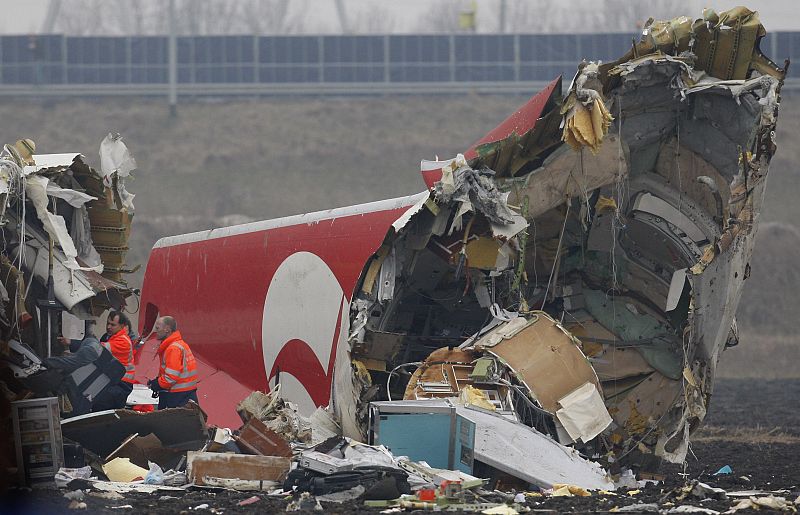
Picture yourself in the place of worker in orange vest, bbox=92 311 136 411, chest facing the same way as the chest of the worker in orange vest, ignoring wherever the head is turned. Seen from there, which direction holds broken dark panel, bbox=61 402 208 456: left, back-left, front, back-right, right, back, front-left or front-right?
left

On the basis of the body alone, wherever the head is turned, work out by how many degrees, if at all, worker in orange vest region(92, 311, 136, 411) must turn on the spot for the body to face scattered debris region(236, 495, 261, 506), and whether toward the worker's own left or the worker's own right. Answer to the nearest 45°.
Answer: approximately 90° to the worker's own left

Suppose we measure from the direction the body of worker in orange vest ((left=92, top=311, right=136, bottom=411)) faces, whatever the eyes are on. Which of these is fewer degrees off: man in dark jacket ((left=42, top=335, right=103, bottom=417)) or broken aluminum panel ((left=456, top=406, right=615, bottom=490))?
the man in dark jacket

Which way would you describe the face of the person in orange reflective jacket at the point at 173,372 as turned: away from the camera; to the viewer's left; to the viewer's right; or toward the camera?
to the viewer's left

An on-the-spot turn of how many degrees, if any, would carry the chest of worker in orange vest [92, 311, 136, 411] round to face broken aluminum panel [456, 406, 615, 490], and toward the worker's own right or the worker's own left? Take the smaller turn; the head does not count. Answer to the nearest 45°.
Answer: approximately 135° to the worker's own left

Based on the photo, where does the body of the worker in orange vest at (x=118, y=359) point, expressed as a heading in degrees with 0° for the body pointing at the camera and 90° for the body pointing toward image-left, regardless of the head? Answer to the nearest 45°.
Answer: approximately 90°

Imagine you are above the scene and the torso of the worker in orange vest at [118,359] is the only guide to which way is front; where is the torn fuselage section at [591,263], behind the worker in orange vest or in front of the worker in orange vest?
behind
